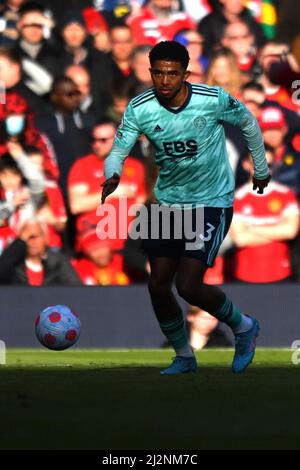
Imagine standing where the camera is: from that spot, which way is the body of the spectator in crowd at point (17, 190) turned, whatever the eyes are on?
toward the camera

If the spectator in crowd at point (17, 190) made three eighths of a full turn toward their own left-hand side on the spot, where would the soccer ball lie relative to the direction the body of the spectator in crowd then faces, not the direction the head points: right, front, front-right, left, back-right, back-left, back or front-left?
back-right

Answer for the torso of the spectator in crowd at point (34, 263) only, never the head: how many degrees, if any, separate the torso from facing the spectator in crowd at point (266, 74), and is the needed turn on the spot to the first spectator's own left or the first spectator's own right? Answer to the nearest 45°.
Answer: approximately 90° to the first spectator's own left

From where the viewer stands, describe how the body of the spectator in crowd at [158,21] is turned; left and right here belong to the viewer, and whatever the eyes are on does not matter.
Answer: facing the viewer

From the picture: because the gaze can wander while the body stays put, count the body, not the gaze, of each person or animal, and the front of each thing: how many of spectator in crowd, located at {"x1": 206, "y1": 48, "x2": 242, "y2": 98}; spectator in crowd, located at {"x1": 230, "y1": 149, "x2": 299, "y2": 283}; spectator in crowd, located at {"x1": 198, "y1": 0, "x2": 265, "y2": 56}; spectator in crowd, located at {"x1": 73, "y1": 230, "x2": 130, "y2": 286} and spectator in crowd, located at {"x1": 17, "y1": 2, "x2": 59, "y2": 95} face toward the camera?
5

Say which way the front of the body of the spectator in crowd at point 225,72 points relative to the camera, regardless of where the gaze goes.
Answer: toward the camera

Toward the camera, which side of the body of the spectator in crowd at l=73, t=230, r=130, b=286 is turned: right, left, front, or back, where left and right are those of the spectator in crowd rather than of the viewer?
front

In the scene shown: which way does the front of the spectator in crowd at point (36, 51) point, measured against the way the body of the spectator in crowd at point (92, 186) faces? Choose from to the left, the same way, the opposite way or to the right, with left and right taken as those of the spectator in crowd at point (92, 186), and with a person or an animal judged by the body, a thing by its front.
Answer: the same way
